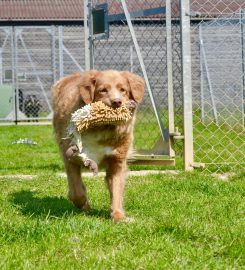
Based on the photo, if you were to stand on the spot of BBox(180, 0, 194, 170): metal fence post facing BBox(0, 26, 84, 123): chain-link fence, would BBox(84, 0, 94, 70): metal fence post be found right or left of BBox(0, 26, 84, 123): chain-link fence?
left

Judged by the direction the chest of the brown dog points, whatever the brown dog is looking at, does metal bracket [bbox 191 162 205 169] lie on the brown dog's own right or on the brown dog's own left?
on the brown dog's own left

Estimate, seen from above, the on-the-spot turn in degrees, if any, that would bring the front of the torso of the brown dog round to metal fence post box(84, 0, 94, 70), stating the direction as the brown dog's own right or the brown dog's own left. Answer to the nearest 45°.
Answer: approximately 135° to the brown dog's own left

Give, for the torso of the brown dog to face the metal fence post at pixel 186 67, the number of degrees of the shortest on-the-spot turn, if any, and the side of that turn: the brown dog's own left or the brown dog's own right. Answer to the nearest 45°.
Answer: approximately 135° to the brown dog's own left

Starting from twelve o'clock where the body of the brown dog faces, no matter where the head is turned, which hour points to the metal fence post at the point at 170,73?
The metal fence post is roughly at 8 o'clock from the brown dog.

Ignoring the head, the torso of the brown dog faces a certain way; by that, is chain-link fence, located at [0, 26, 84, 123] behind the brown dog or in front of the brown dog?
behind

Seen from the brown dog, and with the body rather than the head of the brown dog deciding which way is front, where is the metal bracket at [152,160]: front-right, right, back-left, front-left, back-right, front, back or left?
back-left

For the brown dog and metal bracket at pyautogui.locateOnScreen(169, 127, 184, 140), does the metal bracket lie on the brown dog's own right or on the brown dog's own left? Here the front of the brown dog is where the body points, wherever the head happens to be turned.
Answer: on the brown dog's own left

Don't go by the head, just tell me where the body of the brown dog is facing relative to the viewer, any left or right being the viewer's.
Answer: facing the viewer and to the right of the viewer
